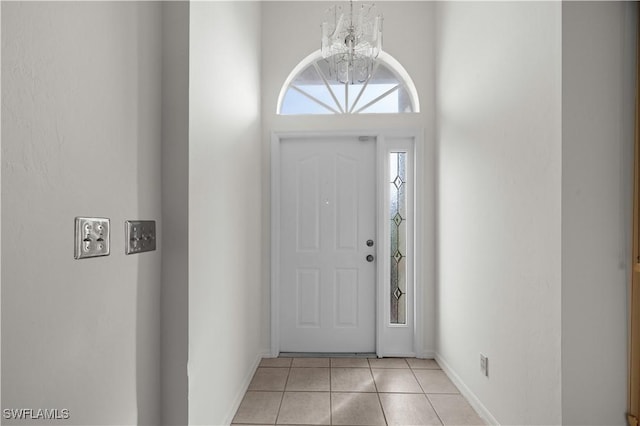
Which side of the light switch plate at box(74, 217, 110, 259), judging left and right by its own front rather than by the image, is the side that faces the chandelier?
left

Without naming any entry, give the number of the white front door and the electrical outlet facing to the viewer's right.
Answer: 0

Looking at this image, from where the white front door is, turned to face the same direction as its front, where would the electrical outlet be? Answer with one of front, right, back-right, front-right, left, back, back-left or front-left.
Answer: front-left

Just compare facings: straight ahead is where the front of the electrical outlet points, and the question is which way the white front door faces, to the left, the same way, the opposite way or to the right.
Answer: to the left

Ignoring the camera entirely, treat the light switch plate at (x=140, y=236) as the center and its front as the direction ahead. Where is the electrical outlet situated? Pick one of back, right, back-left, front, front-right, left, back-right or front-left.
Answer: front-left

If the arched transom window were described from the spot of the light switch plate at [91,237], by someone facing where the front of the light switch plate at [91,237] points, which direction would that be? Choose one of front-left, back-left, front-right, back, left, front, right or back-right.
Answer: left

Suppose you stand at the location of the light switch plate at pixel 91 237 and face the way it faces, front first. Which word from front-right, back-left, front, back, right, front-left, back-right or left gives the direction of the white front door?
left

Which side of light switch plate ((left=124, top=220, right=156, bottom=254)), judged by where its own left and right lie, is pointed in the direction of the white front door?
left
